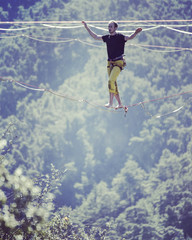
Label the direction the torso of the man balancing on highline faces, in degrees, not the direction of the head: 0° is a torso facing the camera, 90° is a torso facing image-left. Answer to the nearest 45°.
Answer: approximately 45°
